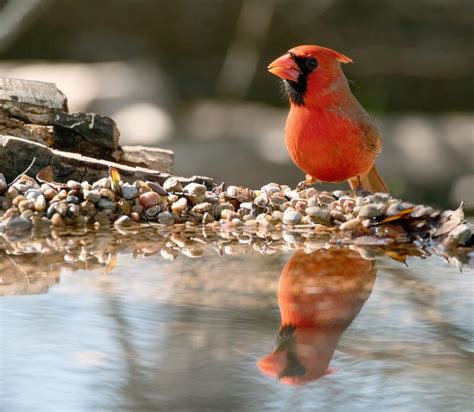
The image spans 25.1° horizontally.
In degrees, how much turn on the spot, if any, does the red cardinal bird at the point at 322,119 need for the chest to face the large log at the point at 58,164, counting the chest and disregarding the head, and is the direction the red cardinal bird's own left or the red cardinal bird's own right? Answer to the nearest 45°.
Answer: approximately 45° to the red cardinal bird's own right

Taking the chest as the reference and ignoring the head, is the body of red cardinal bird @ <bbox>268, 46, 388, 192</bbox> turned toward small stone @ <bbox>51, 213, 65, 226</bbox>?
yes

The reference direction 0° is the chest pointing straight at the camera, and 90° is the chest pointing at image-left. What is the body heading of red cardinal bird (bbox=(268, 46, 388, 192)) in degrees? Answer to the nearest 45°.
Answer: approximately 45°

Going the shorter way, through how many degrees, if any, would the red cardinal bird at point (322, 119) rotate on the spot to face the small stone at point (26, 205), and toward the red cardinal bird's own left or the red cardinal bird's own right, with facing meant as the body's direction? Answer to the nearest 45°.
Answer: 0° — it already faces it

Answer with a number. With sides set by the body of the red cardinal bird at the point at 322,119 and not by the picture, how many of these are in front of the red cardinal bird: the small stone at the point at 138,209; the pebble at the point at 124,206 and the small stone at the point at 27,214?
3
